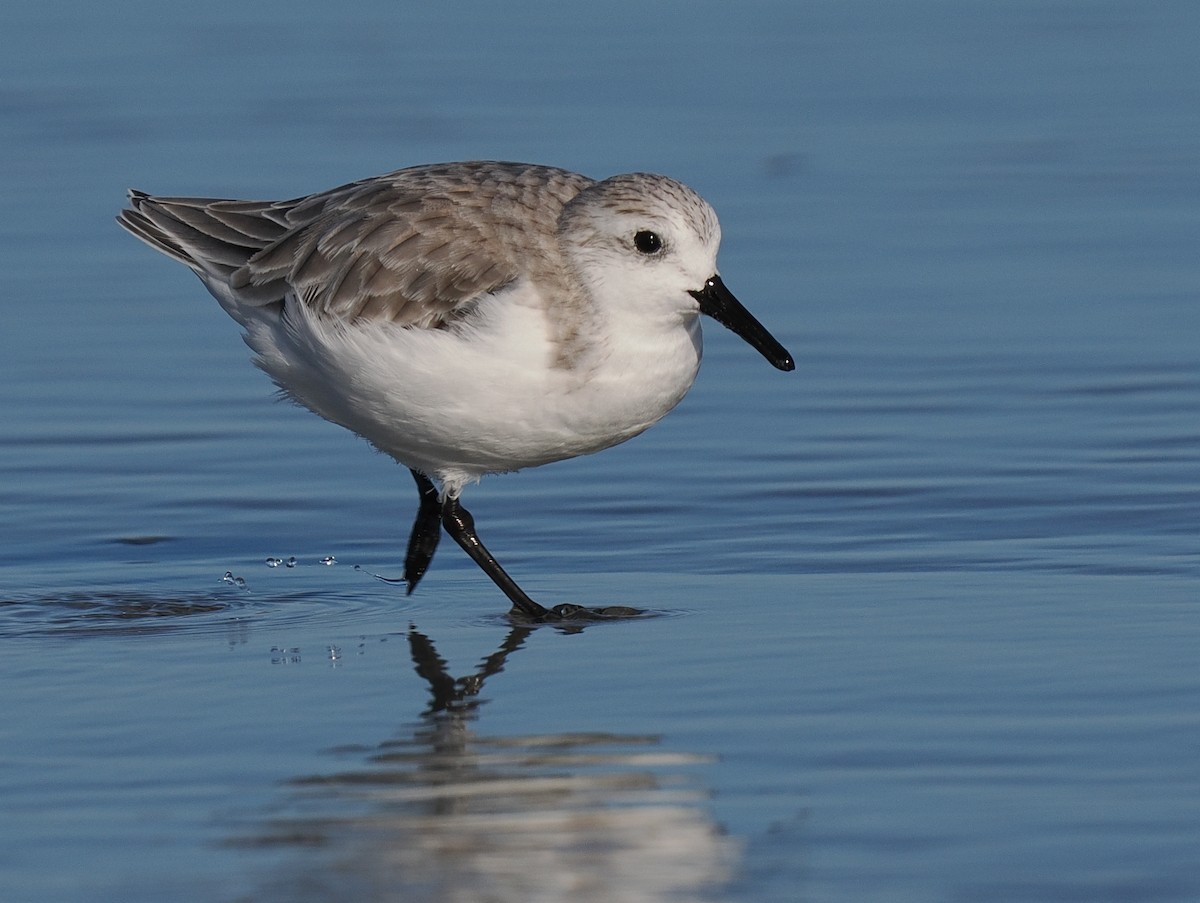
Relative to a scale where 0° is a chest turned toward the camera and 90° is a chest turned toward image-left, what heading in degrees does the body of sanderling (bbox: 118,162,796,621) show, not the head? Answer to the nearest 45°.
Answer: approximately 270°
